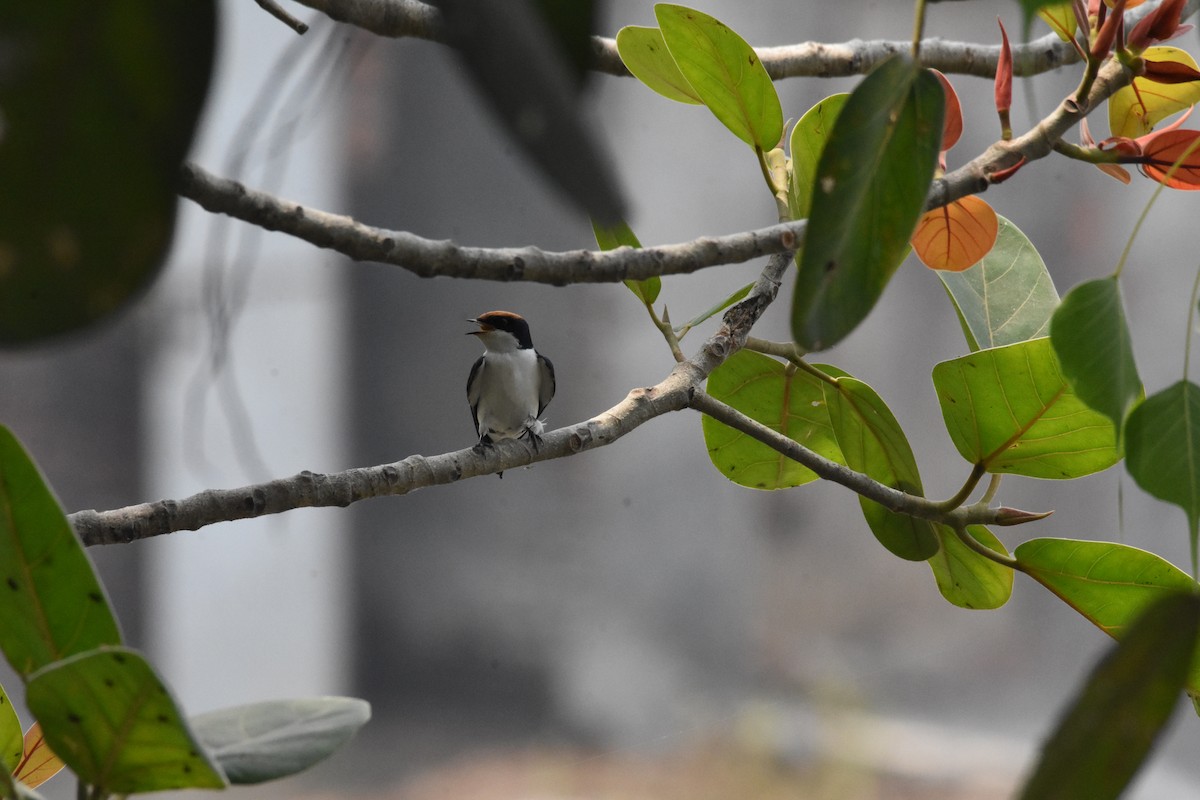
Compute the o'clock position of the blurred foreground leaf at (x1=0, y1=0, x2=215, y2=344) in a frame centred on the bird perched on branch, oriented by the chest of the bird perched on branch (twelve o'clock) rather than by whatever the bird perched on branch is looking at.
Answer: The blurred foreground leaf is roughly at 12 o'clock from the bird perched on branch.

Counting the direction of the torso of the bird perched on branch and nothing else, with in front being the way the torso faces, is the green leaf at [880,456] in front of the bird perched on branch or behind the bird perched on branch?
in front

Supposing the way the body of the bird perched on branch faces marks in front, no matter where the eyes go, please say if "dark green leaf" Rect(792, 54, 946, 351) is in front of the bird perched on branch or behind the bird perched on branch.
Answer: in front

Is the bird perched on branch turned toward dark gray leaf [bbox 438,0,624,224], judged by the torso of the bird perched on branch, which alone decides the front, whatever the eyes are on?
yes

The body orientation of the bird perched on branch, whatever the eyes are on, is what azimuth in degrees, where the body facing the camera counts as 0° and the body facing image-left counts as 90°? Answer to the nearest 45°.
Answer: approximately 0°

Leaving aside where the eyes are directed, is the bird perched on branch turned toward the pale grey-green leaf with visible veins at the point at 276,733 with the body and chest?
yes
